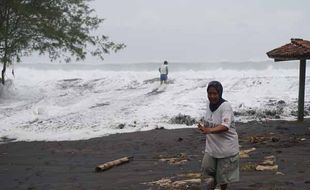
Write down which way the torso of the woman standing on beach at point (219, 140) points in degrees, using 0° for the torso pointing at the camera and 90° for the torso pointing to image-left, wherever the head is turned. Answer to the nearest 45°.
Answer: approximately 45°

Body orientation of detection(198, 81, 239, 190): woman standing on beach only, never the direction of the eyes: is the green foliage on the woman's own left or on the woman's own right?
on the woman's own right

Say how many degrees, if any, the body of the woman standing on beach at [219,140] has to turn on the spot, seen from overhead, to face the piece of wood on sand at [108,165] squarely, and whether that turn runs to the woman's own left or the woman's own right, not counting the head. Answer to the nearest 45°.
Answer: approximately 90° to the woman's own right

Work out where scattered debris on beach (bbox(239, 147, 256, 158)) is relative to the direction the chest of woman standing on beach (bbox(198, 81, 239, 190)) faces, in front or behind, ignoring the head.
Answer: behind
